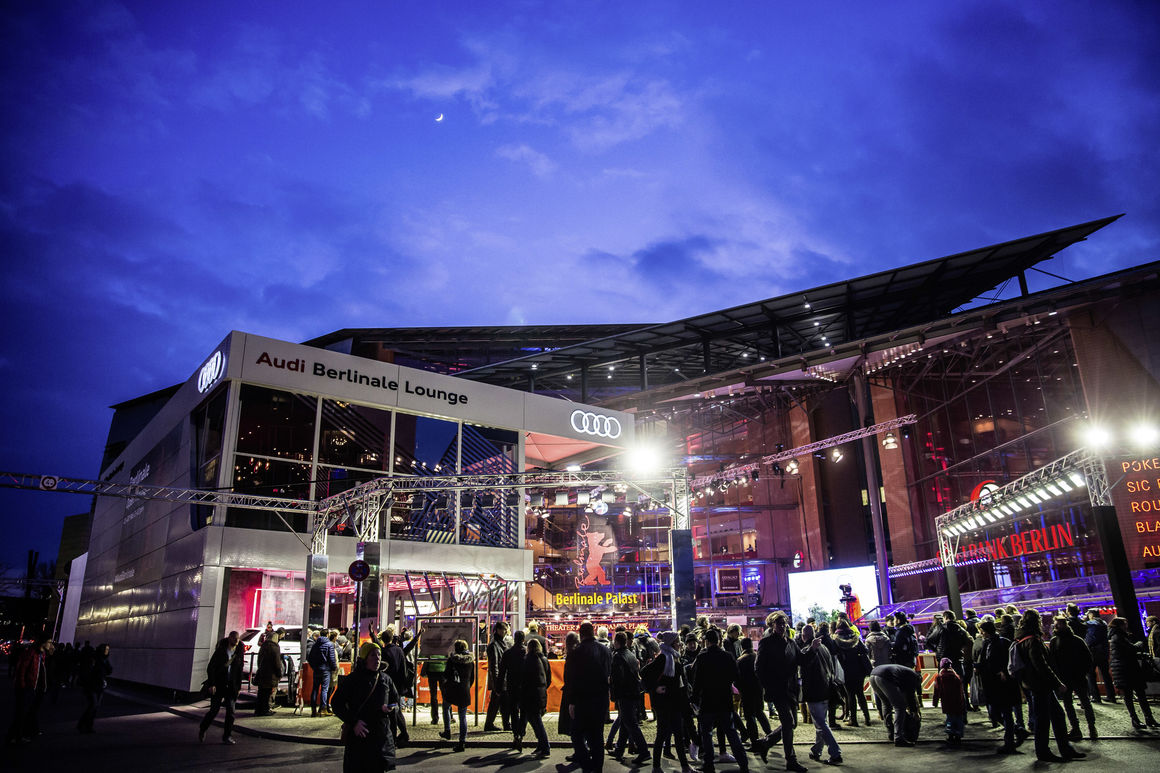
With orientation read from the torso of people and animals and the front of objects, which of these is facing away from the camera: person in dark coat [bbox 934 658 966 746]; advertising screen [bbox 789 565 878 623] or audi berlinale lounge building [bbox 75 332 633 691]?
the person in dark coat

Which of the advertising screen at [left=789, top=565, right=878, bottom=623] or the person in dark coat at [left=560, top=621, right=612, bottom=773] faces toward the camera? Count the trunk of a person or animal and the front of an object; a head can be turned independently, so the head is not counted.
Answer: the advertising screen

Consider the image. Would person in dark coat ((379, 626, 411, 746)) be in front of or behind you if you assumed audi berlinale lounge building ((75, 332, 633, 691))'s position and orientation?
in front

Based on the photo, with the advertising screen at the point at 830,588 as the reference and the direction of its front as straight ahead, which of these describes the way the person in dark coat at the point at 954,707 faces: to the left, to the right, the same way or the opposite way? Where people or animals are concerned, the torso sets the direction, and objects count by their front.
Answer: the opposite way

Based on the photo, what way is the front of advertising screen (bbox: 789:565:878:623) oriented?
toward the camera

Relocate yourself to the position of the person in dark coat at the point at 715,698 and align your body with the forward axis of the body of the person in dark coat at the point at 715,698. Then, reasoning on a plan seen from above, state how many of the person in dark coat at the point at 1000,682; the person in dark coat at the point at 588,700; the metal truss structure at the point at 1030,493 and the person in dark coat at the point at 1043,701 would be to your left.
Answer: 1

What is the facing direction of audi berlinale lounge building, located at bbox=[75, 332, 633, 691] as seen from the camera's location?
facing the viewer and to the right of the viewer

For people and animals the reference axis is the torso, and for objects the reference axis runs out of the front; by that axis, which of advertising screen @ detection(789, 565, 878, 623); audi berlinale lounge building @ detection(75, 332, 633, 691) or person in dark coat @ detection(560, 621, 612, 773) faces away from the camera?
the person in dark coat

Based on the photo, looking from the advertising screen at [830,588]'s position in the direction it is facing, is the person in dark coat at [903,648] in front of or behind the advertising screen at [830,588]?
in front

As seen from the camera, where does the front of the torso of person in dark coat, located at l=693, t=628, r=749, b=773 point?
away from the camera

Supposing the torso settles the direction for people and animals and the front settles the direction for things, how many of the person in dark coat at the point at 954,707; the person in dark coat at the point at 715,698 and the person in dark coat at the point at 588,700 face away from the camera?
3

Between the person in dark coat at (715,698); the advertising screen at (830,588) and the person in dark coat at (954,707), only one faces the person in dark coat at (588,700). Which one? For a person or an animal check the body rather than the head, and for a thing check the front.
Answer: the advertising screen

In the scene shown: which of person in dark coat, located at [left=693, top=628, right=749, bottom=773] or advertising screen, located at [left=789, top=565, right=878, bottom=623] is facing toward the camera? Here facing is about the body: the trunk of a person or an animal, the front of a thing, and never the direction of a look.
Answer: the advertising screen

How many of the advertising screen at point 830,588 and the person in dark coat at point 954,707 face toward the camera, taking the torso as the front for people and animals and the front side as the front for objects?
1

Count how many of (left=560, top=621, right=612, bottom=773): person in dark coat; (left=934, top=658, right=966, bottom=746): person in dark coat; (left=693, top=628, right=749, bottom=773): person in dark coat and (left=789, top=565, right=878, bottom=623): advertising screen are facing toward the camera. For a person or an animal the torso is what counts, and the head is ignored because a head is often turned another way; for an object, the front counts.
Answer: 1

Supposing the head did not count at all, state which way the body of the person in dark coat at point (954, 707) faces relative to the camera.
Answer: away from the camera

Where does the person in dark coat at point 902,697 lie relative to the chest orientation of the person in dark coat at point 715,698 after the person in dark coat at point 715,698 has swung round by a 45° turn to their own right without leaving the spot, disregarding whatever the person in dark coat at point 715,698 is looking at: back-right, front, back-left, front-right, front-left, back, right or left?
front

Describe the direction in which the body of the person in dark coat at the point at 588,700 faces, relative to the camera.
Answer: away from the camera

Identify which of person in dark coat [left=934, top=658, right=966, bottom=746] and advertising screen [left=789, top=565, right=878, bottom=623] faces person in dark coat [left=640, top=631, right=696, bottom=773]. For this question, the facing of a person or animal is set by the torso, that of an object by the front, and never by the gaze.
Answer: the advertising screen
